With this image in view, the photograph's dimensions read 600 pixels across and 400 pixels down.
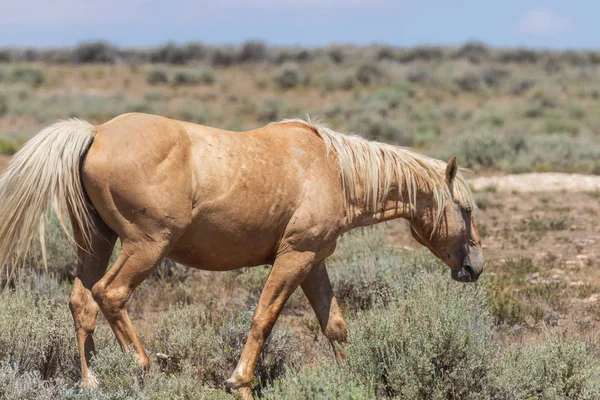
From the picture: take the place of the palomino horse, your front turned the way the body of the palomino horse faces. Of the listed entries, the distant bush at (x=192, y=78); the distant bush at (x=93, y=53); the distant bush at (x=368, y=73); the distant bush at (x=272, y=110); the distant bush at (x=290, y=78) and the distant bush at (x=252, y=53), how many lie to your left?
6

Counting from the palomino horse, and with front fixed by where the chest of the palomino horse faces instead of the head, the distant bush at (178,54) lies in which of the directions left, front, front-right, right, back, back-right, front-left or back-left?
left

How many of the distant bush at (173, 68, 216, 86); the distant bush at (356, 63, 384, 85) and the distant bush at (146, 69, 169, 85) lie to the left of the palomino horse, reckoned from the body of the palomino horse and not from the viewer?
3

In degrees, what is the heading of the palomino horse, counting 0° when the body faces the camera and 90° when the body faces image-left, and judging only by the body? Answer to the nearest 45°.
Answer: approximately 270°

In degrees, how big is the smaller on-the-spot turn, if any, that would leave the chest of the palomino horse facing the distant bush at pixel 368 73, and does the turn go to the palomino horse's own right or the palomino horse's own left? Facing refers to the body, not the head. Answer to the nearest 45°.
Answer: approximately 90° to the palomino horse's own left

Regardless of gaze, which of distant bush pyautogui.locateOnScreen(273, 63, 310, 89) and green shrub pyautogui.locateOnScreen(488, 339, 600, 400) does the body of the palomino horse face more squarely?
the green shrub

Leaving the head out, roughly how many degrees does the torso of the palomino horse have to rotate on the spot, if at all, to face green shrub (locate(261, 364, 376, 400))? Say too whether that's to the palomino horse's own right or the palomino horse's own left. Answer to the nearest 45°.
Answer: approximately 45° to the palomino horse's own right

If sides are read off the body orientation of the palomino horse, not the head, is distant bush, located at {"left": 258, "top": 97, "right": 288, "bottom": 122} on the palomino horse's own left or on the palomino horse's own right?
on the palomino horse's own left

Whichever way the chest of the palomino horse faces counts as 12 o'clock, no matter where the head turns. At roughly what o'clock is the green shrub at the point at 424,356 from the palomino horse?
The green shrub is roughly at 1 o'clock from the palomino horse.

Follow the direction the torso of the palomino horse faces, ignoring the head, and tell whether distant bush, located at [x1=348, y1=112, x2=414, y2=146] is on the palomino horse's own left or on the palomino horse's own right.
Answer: on the palomino horse's own left

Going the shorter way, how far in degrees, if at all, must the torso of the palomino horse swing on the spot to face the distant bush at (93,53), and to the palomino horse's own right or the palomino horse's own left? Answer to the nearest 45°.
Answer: approximately 90° to the palomino horse's own left

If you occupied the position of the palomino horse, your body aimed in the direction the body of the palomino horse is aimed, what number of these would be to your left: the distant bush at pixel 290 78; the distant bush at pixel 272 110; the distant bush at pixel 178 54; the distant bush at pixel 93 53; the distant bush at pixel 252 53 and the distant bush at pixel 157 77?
6

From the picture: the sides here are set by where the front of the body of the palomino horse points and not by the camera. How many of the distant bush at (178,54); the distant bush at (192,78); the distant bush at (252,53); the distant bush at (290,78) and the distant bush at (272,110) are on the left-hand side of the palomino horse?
5

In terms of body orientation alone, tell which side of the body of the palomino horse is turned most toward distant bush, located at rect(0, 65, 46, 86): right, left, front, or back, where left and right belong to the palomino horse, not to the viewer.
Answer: left

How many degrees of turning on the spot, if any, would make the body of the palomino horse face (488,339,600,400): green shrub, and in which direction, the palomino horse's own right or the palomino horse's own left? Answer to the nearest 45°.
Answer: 0° — it already faces it
